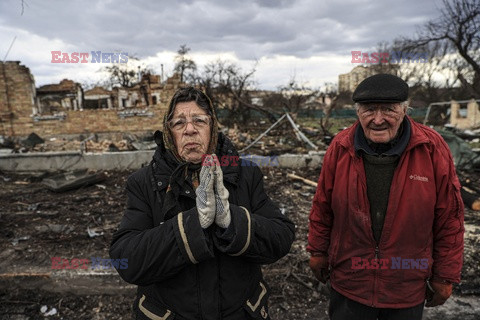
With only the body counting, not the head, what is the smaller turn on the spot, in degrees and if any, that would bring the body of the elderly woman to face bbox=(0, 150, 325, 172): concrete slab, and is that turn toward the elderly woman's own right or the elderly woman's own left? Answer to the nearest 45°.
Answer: approximately 135° to the elderly woman's own right

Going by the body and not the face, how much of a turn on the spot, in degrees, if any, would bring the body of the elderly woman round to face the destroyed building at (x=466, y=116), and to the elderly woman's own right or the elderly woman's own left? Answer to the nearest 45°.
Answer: approximately 135° to the elderly woman's own left

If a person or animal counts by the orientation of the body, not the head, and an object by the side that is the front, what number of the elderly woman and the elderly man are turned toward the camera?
2

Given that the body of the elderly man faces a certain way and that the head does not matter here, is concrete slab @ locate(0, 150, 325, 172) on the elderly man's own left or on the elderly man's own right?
on the elderly man's own right

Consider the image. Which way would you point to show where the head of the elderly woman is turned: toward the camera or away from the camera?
toward the camera

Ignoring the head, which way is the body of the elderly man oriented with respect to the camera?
toward the camera

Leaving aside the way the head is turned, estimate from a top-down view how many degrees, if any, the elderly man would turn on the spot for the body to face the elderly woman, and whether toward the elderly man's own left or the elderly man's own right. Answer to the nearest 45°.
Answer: approximately 45° to the elderly man's own right

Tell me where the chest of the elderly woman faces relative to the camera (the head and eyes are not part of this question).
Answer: toward the camera

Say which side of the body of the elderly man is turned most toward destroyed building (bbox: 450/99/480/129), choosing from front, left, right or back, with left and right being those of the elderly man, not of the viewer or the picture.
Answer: back

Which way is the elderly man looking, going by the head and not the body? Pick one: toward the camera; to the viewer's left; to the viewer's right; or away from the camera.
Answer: toward the camera

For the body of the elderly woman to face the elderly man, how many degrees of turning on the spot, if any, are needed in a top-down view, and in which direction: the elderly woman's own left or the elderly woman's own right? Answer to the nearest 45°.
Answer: approximately 90° to the elderly woman's own left

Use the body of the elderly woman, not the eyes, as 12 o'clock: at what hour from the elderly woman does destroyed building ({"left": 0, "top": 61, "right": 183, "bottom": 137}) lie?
The destroyed building is roughly at 5 o'clock from the elderly woman.
